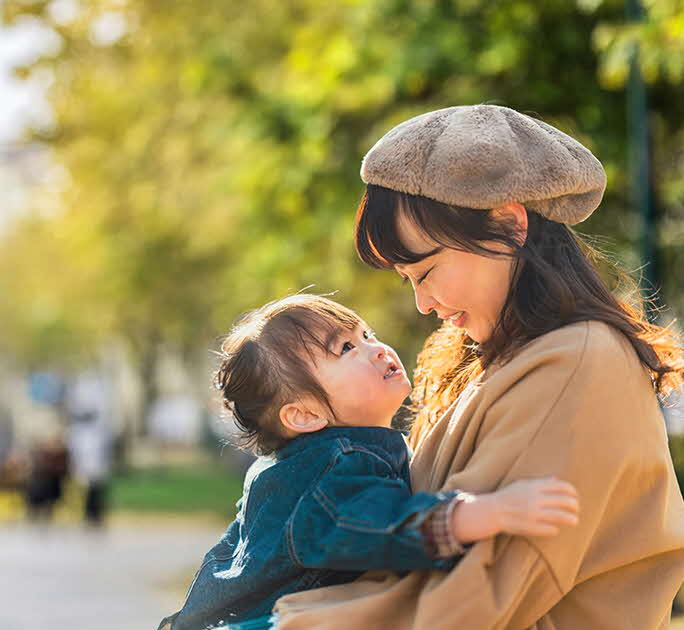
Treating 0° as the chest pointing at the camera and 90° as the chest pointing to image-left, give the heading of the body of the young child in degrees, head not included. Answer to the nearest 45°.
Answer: approximately 270°

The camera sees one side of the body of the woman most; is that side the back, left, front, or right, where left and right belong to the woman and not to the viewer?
left

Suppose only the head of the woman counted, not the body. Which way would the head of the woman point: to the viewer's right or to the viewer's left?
to the viewer's left
